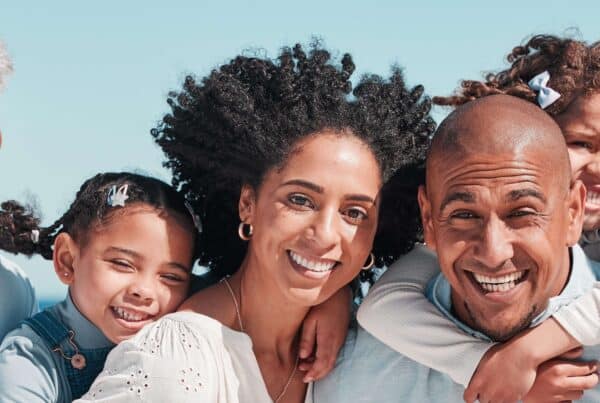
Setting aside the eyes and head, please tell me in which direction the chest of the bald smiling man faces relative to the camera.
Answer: toward the camera

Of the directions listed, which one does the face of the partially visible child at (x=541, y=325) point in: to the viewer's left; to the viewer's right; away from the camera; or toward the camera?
toward the camera

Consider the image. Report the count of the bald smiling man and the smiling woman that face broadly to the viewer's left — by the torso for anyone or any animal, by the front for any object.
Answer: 0

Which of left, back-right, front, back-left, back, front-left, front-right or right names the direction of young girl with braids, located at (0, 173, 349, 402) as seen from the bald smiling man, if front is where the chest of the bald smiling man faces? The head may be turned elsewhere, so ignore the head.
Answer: right

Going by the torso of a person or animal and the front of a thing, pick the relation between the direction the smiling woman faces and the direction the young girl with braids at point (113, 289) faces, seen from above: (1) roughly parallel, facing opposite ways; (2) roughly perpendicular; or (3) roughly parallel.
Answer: roughly parallel

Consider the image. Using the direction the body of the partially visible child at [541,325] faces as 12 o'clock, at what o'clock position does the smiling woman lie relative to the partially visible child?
The smiling woman is roughly at 3 o'clock from the partially visible child.

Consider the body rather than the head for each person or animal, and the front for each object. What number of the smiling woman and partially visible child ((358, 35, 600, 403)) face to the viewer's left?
0

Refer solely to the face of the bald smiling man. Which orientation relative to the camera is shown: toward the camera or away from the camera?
toward the camera

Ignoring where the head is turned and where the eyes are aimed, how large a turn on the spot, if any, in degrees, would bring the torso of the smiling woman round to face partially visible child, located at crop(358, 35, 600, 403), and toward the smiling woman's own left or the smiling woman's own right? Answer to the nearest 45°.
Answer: approximately 45° to the smiling woman's own left

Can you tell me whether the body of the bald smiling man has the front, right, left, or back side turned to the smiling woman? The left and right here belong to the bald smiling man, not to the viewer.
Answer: right

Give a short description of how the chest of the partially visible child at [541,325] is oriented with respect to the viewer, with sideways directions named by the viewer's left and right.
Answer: facing the viewer

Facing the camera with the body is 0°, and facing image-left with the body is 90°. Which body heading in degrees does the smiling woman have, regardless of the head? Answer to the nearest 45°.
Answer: approximately 315°
